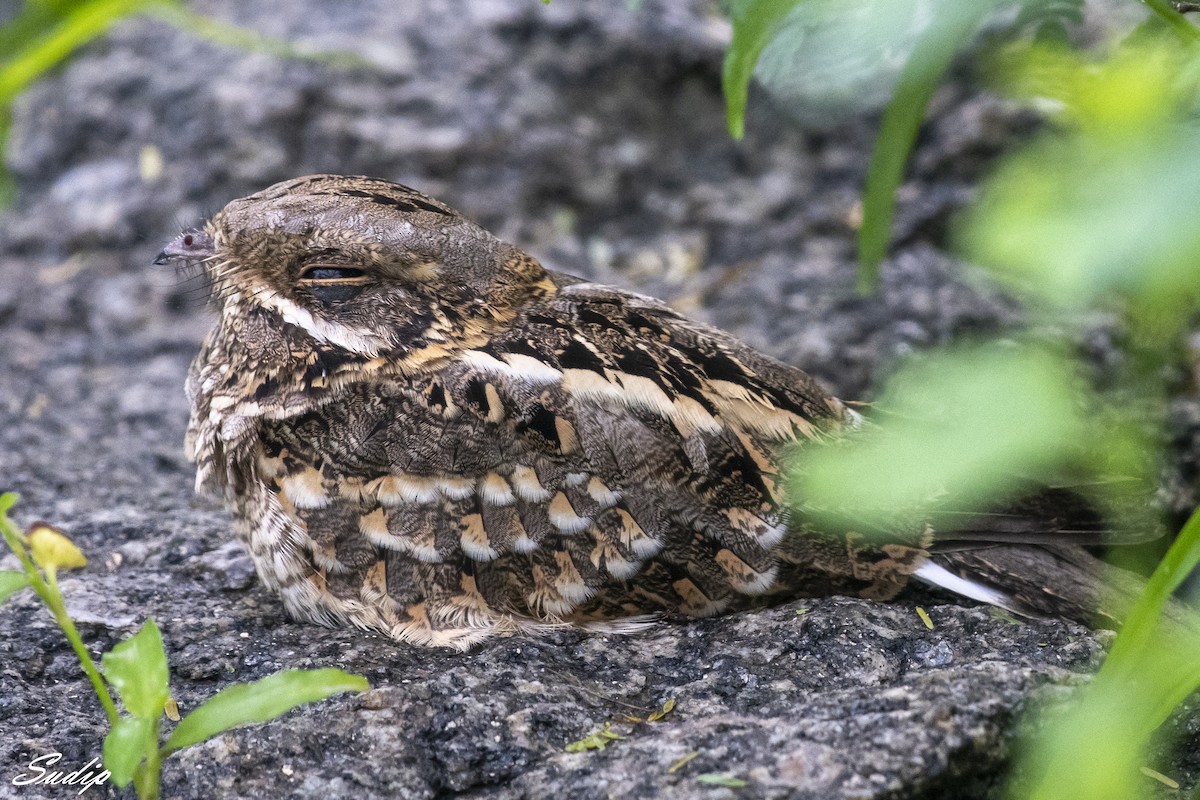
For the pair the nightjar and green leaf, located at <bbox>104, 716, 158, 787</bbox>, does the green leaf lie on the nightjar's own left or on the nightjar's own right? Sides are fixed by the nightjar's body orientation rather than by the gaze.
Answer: on the nightjar's own left

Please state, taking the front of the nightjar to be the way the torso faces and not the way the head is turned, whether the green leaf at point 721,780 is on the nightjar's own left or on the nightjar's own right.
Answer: on the nightjar's own left

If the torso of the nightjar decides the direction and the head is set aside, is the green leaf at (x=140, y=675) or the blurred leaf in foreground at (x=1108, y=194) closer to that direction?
the green leaf

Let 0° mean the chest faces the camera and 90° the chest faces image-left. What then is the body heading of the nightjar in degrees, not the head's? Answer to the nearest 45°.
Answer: approximately 90°

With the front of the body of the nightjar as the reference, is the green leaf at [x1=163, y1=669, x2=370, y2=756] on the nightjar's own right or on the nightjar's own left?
on the nightjar's own left

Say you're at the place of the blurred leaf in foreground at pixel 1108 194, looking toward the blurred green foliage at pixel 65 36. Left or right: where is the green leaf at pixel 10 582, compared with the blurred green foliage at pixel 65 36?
left

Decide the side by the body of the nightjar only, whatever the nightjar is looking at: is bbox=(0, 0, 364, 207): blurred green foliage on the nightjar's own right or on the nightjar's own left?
on the nightjar's own right
